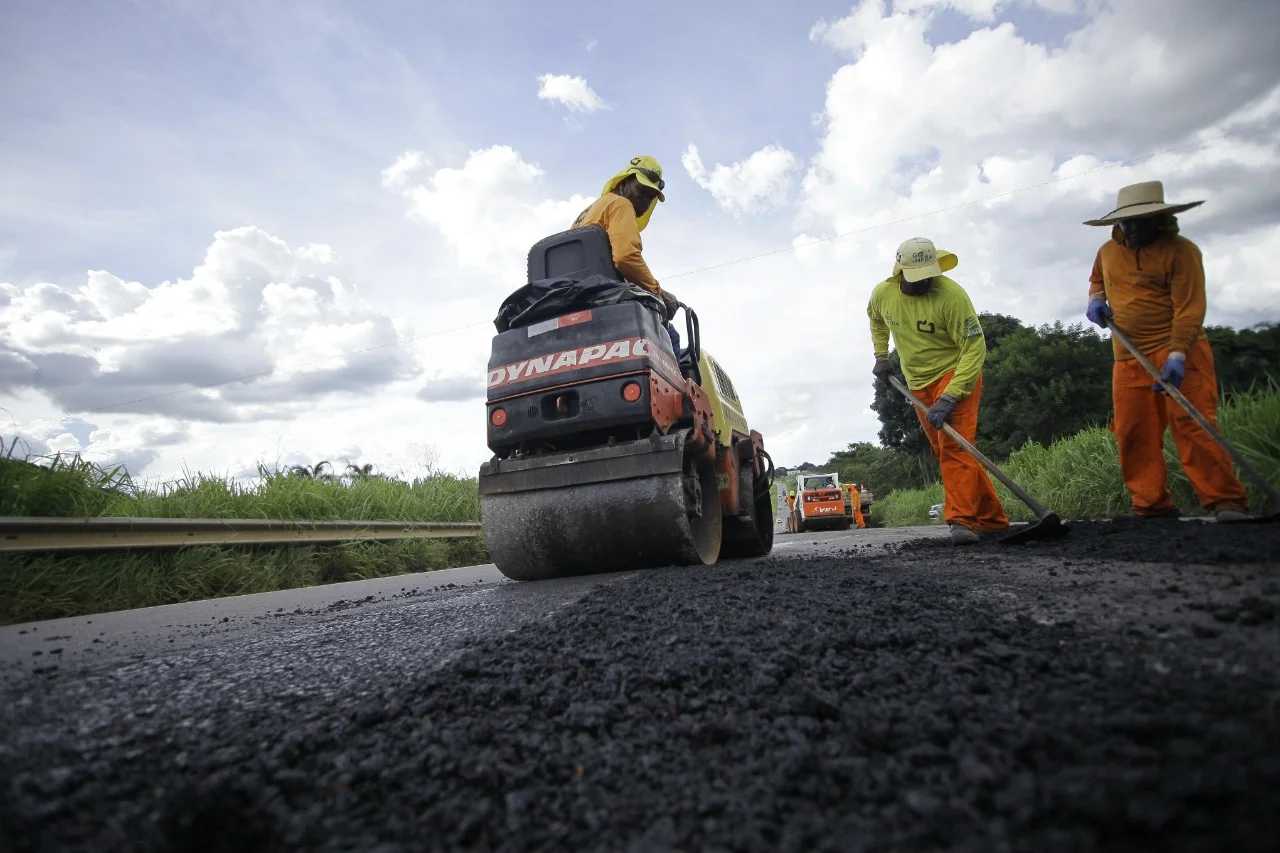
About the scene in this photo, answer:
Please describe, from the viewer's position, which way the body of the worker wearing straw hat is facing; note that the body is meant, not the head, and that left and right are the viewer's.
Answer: facing the viewer

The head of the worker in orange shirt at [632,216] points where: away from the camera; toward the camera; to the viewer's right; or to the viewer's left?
to the viewer's right

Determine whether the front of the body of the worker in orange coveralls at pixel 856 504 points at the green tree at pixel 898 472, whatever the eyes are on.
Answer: no

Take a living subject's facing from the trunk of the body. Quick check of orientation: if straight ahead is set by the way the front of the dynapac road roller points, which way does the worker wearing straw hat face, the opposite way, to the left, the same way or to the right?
the opposite way

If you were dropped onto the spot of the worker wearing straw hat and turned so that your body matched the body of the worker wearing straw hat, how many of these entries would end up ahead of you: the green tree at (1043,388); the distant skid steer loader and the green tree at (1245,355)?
0

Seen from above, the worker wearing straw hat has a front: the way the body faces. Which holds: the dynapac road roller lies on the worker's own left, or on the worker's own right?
on the worker's own right

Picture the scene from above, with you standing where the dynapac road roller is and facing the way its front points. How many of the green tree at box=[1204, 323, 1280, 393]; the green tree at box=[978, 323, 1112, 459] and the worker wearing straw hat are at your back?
0

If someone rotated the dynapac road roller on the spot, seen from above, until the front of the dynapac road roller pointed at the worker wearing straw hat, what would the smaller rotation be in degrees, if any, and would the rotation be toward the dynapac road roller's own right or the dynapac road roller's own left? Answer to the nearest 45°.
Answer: approximately 45° to the dynapac road roller's own right

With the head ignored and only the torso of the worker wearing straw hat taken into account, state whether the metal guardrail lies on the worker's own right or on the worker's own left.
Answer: on the worker's own right

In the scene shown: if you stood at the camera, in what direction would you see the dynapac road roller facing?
facing away from the viewer and to the right of the viewer
